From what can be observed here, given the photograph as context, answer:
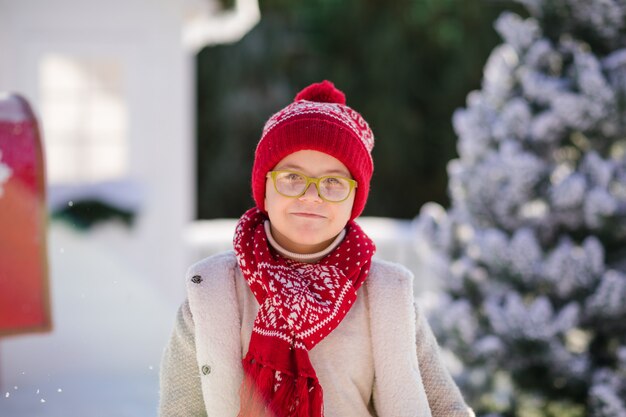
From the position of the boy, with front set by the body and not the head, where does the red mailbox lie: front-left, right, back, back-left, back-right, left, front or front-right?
back-right

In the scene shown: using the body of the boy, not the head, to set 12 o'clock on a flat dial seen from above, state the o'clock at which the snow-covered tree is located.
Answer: The snow-covered tree is roughly at 7 o'clock from the boy.

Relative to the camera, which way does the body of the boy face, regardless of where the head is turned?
toward the camera
